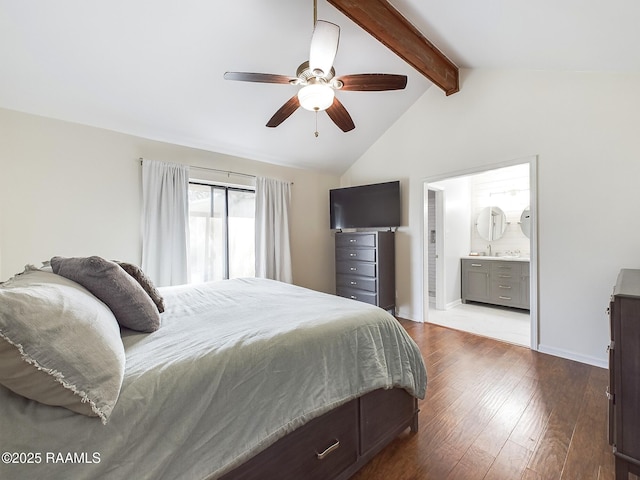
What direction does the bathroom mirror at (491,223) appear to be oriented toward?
toward the camera

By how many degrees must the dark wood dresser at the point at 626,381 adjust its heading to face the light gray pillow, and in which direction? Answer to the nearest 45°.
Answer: approximately 45° to its left

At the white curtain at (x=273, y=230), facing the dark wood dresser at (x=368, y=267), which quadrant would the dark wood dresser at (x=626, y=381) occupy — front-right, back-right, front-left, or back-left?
front-right

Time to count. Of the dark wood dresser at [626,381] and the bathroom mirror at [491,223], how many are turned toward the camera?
1

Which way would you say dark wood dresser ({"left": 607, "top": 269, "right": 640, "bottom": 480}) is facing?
to the viewer's left

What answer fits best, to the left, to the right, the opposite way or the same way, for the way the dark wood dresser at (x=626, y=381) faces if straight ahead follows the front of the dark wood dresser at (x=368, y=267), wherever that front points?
to the right

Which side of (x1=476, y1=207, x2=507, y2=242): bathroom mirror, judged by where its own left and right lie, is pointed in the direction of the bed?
front

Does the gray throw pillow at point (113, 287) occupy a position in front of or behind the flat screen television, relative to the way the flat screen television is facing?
in front

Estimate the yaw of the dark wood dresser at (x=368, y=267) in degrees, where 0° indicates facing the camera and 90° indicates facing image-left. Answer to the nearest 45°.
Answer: approximately 45°

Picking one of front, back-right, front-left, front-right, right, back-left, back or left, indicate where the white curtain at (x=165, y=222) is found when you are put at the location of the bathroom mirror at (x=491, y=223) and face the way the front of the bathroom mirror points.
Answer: front-right

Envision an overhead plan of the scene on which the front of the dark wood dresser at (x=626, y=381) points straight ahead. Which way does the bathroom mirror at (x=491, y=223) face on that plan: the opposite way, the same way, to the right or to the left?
to the left

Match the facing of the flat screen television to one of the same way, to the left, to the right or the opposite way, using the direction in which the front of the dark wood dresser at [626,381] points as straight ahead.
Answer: to the left

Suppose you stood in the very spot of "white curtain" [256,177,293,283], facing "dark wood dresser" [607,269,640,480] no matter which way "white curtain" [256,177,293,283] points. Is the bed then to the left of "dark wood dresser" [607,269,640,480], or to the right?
right

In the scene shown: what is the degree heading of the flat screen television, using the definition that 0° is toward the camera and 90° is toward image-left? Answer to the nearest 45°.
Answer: approximately 45°
